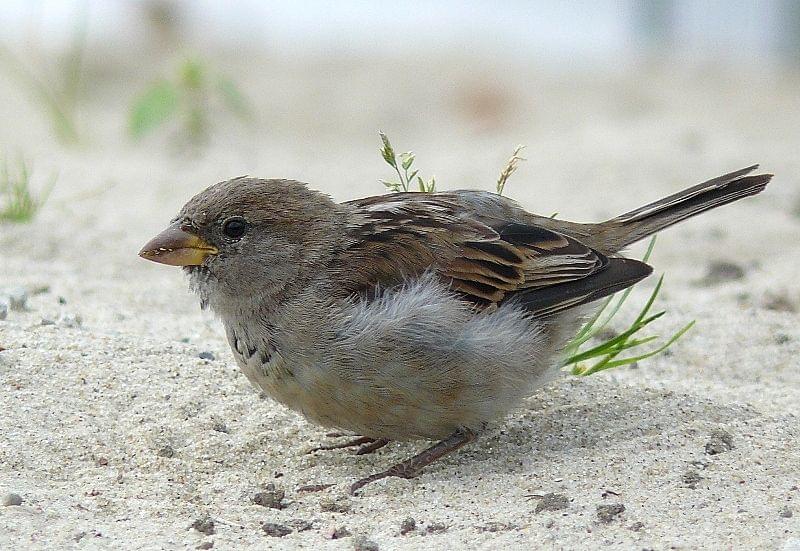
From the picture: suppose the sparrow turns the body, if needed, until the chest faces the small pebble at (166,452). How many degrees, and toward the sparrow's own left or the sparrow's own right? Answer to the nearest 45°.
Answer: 0° — it already faces it

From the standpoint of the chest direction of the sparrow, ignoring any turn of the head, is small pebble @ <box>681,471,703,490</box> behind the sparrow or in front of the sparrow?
behind

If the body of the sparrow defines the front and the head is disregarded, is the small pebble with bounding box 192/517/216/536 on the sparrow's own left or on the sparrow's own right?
on the sparrow's own left

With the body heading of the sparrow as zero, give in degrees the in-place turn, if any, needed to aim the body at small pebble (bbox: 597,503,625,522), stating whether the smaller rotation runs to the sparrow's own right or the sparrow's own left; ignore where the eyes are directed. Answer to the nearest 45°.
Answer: approximately 135° to the sparrow's own left

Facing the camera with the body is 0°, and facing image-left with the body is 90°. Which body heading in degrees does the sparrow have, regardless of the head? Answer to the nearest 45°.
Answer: approximately 90°

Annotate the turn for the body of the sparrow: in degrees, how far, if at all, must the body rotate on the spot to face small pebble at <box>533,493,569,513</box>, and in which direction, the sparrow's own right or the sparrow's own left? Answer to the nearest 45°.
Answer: approximately 135° to the sparrow's own left

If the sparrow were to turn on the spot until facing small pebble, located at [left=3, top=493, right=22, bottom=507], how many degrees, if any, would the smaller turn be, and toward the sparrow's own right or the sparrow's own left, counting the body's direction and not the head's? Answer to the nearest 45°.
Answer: approximately 45° to the sparrow's own left
